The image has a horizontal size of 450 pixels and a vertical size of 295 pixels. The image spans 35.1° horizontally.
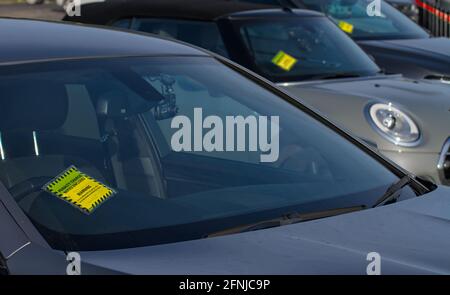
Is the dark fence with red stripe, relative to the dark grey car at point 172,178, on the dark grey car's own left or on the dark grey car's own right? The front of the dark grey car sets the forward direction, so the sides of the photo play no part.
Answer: on the dark grey car's own left

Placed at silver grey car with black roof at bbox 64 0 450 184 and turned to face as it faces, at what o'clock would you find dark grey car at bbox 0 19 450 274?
dark grey car at bbox 0 19 450 274 is roughly at 2 o'clock from silver grey car with black roof at bbox 64 0 450 184.

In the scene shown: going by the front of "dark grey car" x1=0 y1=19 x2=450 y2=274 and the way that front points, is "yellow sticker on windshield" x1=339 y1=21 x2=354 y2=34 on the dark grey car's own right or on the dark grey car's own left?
on the dark grey car's own left

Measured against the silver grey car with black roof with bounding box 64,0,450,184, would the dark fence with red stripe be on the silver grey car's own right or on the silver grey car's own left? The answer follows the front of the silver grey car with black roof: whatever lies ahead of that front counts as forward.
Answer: on the silver grey car's own left

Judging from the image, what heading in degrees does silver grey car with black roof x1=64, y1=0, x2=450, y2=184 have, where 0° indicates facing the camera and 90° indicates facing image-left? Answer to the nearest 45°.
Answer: approximately 315°

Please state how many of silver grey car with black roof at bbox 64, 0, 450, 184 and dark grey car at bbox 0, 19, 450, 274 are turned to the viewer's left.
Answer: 0

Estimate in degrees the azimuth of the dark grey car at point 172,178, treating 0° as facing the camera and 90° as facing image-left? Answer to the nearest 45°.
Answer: approximately 315°
